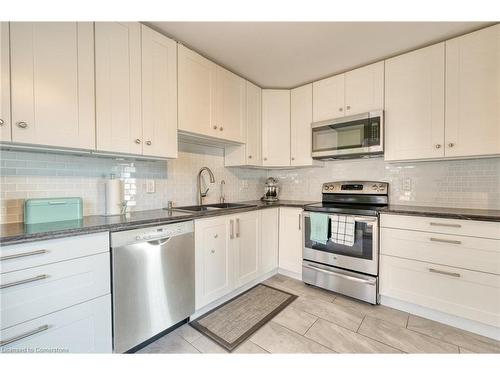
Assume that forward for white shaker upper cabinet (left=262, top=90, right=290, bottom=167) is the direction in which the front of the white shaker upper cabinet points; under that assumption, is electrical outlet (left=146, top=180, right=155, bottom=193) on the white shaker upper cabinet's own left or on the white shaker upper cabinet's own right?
on the white shaker upper cabinet's own right

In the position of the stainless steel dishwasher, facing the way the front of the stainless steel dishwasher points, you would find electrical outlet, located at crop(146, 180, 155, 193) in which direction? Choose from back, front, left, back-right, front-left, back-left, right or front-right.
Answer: back-left

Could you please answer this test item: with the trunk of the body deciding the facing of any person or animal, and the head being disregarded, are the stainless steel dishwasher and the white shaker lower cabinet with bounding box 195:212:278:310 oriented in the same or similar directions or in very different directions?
same or similar directions

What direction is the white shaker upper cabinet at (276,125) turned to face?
toward the camera

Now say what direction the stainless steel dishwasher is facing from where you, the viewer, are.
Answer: facing the viewer and to the right of the viewer

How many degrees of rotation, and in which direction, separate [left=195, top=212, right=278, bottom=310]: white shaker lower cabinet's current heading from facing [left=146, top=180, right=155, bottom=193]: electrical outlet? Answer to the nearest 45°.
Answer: approximately 135° to its right

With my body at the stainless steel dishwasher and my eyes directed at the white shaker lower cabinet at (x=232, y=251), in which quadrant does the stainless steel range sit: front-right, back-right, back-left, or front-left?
front-right

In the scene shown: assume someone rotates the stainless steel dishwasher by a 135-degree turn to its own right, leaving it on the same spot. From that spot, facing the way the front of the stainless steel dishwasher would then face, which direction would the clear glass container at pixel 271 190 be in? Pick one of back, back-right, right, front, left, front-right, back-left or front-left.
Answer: back-right

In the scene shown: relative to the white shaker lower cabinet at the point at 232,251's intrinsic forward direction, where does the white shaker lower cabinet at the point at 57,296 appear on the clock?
the white shaker lower cabinet at the point at 57,296 is roughly at 3 o'clock from the white shaker lower cabinet at the point at 232,251.

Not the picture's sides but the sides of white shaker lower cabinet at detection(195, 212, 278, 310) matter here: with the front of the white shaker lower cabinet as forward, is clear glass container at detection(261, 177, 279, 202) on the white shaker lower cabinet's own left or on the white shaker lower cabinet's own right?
on the white shaker lower cabinet's own left

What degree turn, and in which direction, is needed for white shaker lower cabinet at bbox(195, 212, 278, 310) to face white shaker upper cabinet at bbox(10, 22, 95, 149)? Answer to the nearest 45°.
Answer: approximately 90° to its right

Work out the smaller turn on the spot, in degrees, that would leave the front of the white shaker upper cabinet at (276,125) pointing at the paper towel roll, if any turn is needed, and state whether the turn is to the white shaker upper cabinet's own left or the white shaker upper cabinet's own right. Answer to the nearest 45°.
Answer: approximately 45° to the white shaker upper cabinet's own right

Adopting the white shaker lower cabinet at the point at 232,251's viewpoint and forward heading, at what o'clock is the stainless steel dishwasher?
The stainless steel dishwasher is roughly at 3 o'clock from the white shaker lower cabinet.

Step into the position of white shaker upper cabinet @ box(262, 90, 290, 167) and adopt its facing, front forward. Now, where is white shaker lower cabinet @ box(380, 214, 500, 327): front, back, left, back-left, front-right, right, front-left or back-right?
front-left

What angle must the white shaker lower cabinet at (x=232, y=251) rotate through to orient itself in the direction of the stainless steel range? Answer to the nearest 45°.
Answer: approximately 45° to its left
